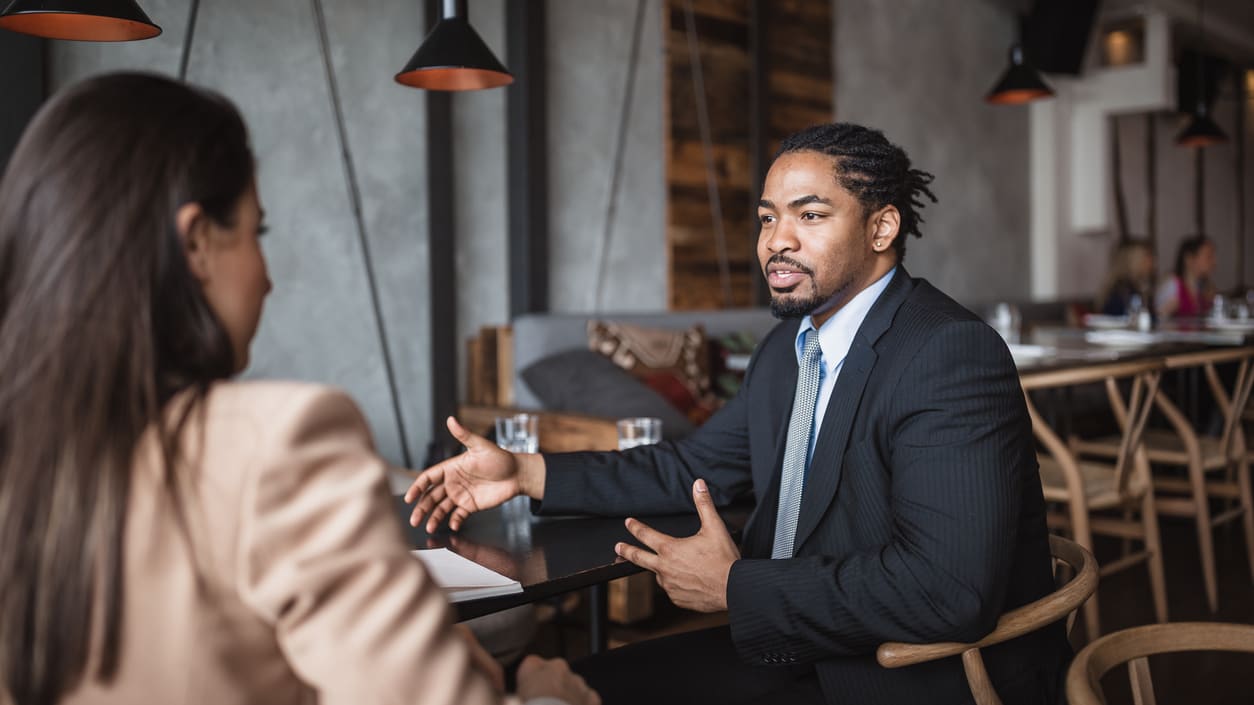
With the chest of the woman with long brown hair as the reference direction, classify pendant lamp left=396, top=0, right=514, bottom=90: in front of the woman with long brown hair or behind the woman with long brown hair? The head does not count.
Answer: in front

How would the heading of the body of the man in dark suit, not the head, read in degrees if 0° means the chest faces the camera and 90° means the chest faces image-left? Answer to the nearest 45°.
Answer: approximately 45°

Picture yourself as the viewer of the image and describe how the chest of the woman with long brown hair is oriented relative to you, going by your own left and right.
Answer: facing away from the viewer and to the right of the viewer

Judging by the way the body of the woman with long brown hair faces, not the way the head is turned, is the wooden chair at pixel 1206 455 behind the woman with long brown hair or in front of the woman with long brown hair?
in front

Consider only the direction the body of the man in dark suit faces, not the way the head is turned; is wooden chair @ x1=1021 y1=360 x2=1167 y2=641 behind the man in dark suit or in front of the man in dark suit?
behind

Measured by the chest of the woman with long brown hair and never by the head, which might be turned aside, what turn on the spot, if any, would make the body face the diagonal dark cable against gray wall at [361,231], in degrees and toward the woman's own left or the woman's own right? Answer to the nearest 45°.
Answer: approximately 45° to the woman's own left

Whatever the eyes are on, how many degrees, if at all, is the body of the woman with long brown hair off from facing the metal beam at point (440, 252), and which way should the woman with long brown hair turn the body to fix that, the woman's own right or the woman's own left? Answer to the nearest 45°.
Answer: approximately 45° to the woman's own left

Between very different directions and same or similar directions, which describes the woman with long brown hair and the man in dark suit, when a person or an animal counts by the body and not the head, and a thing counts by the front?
very different directions

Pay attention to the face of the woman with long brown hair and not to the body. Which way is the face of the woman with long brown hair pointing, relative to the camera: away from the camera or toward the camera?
away from the camera
